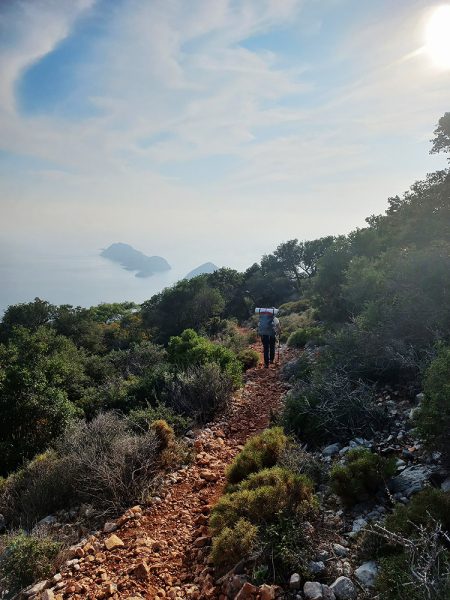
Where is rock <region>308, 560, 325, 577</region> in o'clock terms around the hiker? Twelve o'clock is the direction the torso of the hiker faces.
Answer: The rock is roughly at 6 o'clock from the hiker.

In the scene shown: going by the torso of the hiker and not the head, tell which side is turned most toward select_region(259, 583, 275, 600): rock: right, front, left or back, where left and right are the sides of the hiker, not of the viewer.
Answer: back

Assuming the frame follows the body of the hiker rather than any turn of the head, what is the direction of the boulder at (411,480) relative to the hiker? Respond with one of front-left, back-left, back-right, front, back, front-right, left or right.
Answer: back

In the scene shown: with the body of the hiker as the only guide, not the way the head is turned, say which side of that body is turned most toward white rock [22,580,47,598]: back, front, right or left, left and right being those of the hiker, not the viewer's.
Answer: back

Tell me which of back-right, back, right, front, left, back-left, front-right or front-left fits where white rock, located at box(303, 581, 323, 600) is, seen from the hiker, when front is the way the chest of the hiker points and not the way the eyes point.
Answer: back

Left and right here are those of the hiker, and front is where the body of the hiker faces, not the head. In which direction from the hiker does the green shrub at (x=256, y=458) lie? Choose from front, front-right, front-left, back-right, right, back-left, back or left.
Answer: back

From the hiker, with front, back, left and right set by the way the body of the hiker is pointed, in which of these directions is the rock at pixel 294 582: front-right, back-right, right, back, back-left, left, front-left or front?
back

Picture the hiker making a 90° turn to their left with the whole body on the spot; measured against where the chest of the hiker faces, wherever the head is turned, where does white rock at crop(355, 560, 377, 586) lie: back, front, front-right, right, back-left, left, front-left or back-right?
left

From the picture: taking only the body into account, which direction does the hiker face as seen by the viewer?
away from the camera

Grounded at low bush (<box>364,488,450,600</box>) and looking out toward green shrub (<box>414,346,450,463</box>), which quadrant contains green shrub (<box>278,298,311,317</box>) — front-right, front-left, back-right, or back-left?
front-left

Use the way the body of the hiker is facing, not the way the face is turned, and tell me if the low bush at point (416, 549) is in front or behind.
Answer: behind

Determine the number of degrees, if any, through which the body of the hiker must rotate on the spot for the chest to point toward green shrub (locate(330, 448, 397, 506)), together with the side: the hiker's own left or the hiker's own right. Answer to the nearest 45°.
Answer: approximately 180°

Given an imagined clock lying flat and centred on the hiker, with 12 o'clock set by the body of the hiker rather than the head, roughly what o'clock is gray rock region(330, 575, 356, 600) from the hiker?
The gray rock is roughly at 6 o'clock from the hiker.

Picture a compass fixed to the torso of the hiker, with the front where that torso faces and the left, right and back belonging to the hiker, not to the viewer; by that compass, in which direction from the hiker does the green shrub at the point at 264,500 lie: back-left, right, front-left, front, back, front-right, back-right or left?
back

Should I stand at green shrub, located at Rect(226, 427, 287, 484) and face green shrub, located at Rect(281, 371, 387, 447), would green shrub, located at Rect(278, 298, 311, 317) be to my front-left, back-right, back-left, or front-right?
front-left
